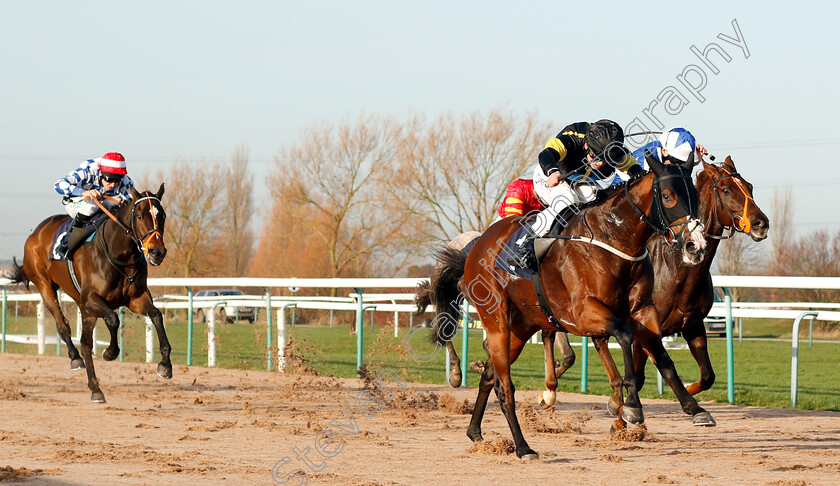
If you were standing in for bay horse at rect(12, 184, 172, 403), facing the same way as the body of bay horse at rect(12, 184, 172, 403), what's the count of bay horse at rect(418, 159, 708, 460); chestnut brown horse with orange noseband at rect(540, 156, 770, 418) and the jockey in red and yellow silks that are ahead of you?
3

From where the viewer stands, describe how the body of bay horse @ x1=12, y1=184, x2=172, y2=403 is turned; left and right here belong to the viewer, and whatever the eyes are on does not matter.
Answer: facing the viewer and to the right of the viewer

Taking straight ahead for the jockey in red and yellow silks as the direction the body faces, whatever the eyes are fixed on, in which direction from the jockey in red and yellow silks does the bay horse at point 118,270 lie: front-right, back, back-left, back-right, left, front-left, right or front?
back-right

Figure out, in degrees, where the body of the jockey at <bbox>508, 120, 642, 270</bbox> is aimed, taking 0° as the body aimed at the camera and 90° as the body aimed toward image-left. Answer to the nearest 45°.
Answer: approximately 315°

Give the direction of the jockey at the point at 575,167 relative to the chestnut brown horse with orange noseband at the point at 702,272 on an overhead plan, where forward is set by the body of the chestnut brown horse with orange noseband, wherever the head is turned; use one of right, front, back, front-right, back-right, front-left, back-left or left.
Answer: right

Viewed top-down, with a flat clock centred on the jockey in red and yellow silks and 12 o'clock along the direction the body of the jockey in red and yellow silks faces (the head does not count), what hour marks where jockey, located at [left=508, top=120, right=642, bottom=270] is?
The jockey is roughly at 1 o'clock from the jockey in red and yellow silks.

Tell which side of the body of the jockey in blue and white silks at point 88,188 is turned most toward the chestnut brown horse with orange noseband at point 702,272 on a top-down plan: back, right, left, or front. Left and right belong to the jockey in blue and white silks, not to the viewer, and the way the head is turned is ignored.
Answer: front

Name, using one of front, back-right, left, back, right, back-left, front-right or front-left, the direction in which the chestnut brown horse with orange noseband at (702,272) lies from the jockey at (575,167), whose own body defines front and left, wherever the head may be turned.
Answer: left

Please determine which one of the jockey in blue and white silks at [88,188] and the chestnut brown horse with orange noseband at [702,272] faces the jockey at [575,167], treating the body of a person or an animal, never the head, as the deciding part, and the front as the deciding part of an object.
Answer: the jockey in blue and white silks

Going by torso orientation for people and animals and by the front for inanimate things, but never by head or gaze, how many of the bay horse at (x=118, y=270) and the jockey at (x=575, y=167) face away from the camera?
0

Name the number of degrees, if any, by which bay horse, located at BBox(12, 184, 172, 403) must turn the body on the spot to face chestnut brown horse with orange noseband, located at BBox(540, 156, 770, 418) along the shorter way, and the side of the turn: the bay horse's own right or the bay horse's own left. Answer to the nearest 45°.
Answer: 0° — it already faces it

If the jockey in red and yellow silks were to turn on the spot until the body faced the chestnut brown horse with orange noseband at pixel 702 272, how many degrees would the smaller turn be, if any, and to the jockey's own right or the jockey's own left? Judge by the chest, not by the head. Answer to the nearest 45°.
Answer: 0° — they already face it

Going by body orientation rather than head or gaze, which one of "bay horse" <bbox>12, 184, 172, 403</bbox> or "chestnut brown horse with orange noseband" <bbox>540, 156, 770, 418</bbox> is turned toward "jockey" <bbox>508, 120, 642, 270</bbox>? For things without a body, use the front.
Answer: the bay horse
